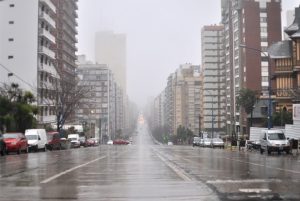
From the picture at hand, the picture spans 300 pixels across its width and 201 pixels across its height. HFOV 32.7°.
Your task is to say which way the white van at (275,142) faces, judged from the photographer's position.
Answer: facing the viewer and to the right of the viewer

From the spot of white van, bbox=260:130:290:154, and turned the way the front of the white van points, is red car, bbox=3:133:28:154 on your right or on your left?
on your right
